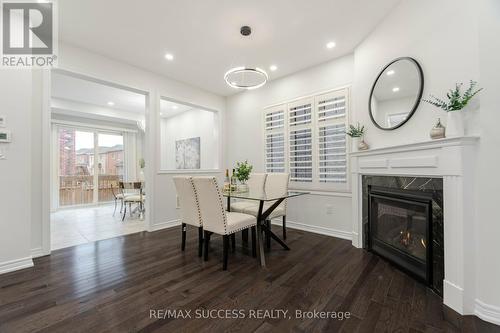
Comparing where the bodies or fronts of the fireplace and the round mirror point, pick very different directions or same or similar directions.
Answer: same or similar directions

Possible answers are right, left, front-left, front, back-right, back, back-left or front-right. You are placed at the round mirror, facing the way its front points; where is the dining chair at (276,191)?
front-right

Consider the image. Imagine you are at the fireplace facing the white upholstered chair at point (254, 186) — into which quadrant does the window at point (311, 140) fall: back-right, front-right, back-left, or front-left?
front-right

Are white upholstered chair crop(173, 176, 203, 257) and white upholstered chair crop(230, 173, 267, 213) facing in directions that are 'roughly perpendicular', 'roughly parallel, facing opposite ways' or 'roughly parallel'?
roughly parallel, facing opposite ways

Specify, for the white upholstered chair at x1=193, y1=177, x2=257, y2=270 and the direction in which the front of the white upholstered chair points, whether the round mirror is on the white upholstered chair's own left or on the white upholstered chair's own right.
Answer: on the white upholstered chair's own right

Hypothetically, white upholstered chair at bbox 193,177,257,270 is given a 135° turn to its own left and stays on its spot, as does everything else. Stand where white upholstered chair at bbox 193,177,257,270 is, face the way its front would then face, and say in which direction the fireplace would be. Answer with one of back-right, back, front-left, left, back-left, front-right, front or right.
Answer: back

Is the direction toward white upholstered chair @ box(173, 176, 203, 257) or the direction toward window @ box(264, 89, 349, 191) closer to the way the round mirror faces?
the white upholstered chair

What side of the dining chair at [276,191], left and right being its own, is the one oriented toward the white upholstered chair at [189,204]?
front

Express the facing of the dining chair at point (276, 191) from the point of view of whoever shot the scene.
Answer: facing the viewer and to the left of the viewer

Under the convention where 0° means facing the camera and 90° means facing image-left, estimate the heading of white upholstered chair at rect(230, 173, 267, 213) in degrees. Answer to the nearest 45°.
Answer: approximately 45°

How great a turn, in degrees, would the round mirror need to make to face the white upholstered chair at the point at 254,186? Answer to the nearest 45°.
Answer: approximately 45° to its right

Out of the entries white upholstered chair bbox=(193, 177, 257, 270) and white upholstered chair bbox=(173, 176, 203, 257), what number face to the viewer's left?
0

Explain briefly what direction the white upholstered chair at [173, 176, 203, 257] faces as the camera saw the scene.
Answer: facing away from the viewer and to the right of the viewer

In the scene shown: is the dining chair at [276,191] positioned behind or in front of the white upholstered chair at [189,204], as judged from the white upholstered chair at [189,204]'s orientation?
in front

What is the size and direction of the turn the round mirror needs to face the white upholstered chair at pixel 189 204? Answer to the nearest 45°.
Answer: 0° — it already faces it
